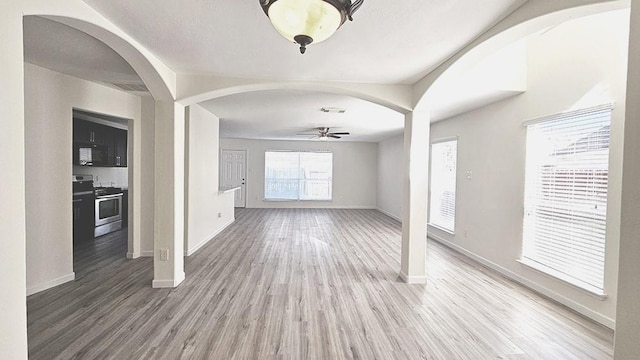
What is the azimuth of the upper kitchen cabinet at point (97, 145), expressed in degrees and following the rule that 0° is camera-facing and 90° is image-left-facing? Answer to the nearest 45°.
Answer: approximately 315°

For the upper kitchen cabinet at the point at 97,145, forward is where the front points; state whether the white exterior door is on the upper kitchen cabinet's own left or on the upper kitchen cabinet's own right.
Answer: on the upper kitchen cabinet's own left

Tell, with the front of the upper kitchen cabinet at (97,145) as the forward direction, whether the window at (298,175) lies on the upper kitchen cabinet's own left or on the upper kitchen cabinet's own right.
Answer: on the upper kitchen cabinet's own left
